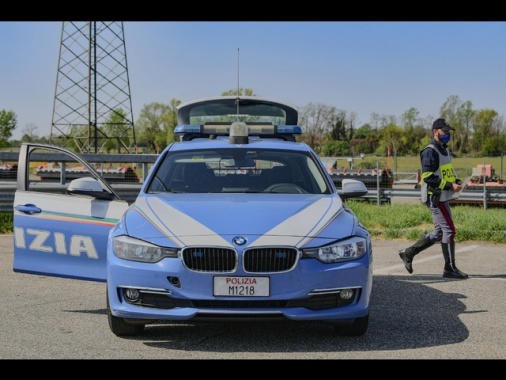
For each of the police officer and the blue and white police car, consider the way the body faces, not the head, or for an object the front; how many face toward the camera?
1

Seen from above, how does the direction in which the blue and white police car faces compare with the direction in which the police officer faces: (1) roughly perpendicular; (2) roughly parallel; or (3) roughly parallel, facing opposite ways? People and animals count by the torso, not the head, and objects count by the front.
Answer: roughly perpendicular

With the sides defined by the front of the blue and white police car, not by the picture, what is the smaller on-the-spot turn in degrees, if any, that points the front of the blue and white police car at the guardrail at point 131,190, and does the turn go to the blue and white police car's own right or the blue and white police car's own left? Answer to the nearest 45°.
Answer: approximately 180°

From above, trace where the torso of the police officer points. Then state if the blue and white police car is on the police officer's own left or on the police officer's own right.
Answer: on the police officer's own right

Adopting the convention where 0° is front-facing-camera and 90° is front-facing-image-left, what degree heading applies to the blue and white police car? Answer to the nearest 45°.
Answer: approximately 0°
